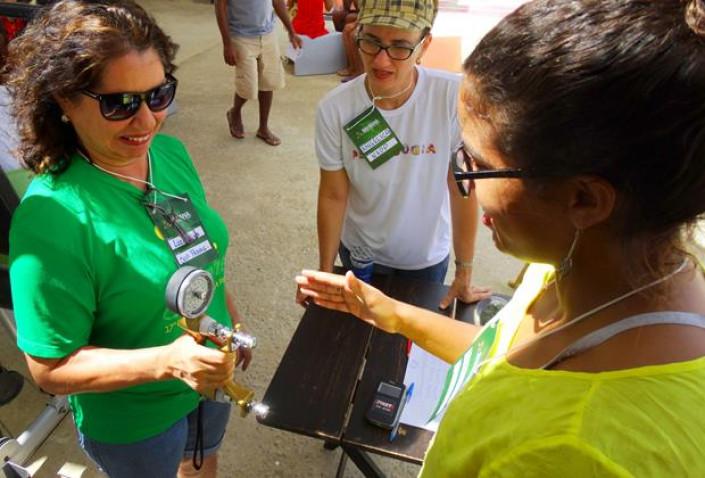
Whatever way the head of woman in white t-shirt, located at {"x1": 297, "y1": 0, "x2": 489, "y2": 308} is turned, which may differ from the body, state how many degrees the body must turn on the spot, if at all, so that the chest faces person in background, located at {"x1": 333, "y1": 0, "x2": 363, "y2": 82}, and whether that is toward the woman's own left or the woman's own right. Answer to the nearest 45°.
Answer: approximately 180°

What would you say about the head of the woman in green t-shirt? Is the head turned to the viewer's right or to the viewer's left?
to the viewer's right

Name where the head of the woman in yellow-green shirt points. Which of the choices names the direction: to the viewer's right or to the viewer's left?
to the viewer's left

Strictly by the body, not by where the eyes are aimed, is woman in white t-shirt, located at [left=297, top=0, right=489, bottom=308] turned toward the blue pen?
yes

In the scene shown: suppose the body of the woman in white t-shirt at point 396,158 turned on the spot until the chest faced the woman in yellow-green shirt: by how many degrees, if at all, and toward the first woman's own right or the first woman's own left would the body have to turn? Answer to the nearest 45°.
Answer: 0° — they already face them

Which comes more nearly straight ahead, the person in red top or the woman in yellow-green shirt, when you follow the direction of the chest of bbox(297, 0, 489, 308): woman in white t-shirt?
the woman in yellow-green shirt

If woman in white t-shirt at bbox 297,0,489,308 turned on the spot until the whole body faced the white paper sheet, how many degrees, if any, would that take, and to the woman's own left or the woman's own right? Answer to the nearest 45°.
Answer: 0° — they already face it

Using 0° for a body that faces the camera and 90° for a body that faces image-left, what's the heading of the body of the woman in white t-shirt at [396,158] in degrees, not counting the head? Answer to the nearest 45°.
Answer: approximately 0°

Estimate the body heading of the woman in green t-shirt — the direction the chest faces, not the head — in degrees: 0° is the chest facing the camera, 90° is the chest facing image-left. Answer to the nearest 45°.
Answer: approximately 315°

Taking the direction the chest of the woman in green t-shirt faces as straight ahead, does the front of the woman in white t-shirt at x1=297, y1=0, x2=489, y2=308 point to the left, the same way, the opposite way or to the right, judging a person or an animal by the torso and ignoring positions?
to the right
